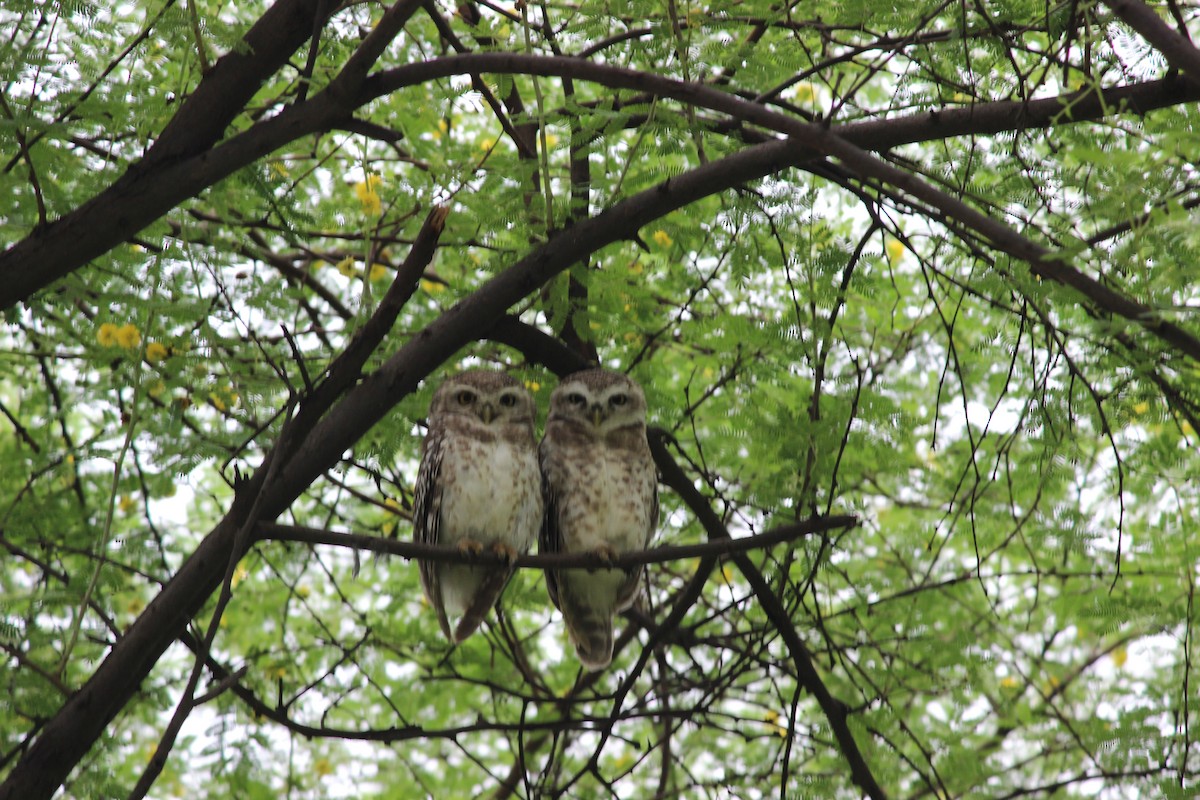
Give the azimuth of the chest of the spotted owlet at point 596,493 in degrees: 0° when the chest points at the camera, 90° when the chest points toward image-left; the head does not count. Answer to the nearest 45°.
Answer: approximately 0°

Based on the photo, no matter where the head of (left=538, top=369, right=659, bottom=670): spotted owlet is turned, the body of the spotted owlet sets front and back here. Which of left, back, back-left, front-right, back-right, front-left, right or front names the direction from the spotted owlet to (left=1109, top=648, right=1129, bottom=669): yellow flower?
back-left
